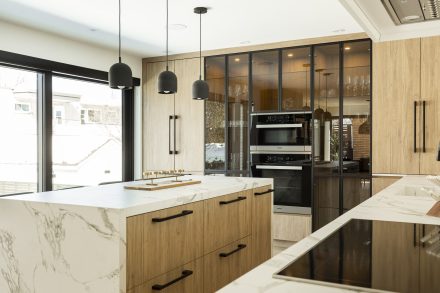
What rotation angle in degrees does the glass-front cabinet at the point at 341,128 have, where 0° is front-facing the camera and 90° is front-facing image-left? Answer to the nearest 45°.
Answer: approximately 0°

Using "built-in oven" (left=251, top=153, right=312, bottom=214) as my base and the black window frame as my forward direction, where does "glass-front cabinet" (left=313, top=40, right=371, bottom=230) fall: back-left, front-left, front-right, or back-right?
back-left

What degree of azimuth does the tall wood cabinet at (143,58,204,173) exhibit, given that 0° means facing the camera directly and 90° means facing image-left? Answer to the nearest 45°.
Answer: approximately 45°

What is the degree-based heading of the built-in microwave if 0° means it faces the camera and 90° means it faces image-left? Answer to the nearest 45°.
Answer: approximately 0°

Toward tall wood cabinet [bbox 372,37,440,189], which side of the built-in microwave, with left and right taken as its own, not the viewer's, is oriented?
left

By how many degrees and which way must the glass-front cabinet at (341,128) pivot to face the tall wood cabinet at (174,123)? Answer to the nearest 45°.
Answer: approximately 90° to its right

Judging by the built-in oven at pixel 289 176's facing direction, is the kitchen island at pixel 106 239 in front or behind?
in front

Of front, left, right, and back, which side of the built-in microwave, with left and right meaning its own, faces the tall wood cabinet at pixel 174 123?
right

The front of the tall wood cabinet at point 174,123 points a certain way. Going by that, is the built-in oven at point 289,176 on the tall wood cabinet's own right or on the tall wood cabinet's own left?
on the tall wood cabinet's own left

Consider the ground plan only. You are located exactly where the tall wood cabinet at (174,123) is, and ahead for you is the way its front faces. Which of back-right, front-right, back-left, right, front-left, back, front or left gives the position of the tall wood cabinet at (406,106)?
left
